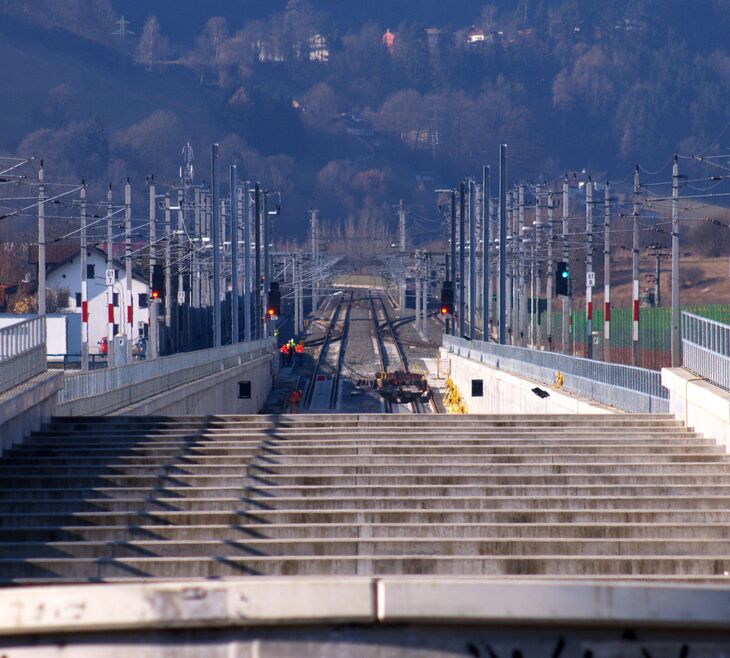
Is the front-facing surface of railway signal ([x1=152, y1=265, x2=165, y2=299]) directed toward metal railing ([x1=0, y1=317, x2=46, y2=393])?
yes

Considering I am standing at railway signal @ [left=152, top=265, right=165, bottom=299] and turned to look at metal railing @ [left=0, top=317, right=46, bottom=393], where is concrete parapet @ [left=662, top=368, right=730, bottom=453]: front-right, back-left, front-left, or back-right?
front-left

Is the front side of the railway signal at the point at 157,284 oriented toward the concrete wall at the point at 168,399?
yes

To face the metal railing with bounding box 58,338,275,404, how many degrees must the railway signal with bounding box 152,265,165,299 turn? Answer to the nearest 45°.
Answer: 0° — it already faces it

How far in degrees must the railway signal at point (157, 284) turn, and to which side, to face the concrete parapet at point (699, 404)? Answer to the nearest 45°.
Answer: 0° — it already faces it

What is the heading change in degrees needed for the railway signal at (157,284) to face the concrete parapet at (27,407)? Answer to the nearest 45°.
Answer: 0° — it already faces it

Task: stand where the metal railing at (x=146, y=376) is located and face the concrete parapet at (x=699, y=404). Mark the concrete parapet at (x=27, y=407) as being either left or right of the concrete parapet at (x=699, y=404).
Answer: right

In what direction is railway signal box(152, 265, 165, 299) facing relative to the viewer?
toward the camera

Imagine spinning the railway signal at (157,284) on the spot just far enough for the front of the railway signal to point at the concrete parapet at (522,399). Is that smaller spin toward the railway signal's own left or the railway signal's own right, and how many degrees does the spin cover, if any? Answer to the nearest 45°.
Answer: approximately 45° to the railway signal's own left

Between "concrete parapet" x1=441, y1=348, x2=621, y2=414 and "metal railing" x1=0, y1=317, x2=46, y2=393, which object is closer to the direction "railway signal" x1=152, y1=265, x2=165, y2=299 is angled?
the metal railing

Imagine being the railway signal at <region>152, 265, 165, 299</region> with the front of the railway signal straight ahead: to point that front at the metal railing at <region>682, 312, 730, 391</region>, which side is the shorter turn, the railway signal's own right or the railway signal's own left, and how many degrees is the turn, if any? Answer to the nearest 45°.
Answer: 0° — it already faces it
